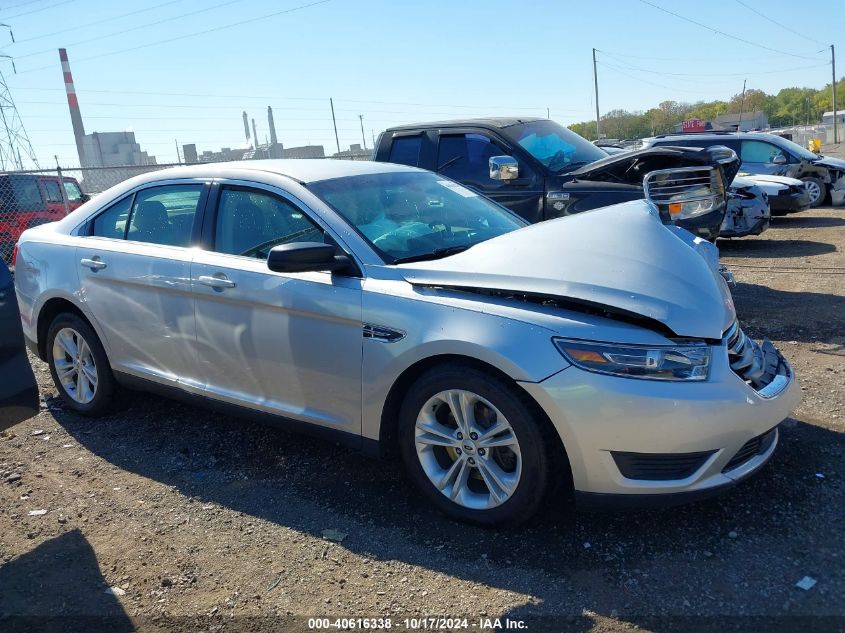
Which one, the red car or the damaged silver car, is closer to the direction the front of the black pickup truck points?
the damaged silver car

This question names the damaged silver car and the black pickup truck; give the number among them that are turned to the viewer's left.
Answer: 0

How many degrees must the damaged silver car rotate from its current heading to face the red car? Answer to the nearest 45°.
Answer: approximately 180°

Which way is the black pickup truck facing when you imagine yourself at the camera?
facing the viewer and to the right of the viewer

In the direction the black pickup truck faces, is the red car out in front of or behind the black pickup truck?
behind
